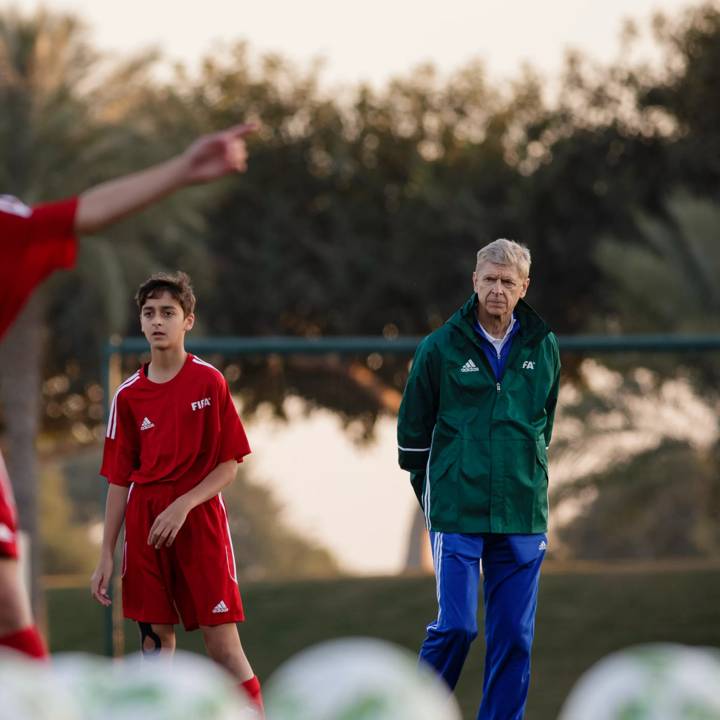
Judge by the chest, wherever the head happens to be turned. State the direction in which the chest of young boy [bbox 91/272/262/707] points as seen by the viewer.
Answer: toward the camera

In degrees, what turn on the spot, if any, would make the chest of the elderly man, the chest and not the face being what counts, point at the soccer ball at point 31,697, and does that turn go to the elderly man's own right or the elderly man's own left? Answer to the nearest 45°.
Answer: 0° — they already face it

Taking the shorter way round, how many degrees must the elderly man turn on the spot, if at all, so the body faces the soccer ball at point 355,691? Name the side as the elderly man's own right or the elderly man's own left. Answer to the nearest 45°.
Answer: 0° — they already face it

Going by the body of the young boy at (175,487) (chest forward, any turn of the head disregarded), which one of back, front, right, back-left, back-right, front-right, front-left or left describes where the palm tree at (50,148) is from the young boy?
back

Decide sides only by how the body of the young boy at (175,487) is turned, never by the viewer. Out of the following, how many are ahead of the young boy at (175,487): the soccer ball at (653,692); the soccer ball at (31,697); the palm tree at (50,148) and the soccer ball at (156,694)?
3

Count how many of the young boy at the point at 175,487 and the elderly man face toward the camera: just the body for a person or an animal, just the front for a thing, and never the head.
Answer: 2

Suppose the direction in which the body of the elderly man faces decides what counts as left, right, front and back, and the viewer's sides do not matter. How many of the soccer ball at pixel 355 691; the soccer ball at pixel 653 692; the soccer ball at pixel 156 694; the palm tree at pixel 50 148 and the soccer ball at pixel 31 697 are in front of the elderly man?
4

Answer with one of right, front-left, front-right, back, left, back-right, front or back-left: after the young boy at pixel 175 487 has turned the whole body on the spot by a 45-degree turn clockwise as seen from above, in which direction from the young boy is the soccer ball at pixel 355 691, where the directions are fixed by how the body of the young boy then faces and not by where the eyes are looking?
front-left

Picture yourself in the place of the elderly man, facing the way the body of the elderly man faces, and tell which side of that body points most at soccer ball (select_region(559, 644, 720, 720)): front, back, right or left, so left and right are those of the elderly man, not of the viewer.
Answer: front

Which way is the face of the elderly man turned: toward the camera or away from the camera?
toward the camera

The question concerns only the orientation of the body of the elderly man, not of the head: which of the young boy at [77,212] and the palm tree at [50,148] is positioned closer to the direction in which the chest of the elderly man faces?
the young boy

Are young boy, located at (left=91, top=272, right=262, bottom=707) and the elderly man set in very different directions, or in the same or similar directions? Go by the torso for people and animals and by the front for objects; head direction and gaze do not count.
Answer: same or similar directions

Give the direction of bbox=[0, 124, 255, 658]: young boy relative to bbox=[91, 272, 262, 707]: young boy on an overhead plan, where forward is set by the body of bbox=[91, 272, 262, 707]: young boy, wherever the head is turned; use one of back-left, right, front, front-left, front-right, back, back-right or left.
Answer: front

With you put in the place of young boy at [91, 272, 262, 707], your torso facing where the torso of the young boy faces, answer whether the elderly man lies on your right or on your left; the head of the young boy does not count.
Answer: on your left

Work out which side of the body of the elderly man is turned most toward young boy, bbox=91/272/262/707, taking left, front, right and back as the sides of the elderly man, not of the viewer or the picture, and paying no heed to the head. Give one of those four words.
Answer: right

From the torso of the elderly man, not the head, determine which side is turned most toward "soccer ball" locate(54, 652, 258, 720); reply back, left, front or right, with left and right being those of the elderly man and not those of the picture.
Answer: front
